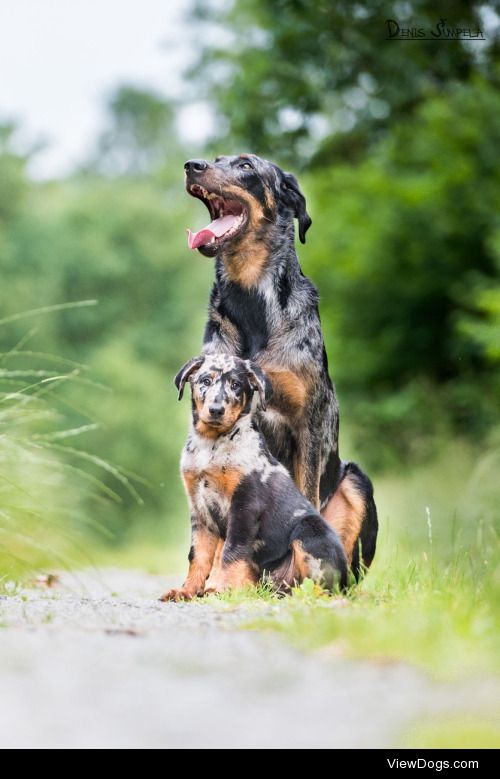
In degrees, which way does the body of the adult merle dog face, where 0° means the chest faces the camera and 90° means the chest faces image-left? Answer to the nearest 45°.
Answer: approximately 45°

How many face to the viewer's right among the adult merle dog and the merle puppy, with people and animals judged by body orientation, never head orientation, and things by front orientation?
0

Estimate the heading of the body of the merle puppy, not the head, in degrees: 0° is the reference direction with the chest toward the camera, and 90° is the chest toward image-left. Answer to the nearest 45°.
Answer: approximately 45°
